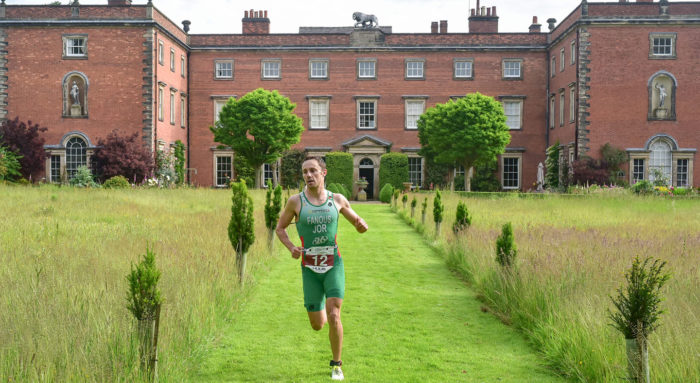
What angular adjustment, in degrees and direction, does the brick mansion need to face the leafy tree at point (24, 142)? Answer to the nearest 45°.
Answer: approximately 90° to its right

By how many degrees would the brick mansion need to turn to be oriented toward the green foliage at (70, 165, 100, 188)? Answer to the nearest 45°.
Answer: approximately 90° to its right

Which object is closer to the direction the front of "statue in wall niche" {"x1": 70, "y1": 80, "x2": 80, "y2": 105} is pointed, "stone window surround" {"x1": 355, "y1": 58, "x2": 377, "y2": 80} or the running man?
the running man

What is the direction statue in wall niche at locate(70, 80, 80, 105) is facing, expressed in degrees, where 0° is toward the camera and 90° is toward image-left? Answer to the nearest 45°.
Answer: approximately 0°

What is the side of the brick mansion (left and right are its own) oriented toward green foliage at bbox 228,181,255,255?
front

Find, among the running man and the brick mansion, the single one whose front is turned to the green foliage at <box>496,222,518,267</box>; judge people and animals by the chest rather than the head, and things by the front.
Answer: the brick mansion
